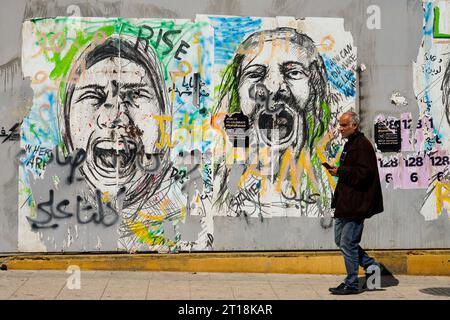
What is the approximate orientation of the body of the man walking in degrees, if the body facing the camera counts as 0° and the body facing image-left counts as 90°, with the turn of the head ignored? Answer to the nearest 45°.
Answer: approximately 90°

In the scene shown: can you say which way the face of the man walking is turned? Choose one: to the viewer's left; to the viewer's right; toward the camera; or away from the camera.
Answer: to the viewer's left
